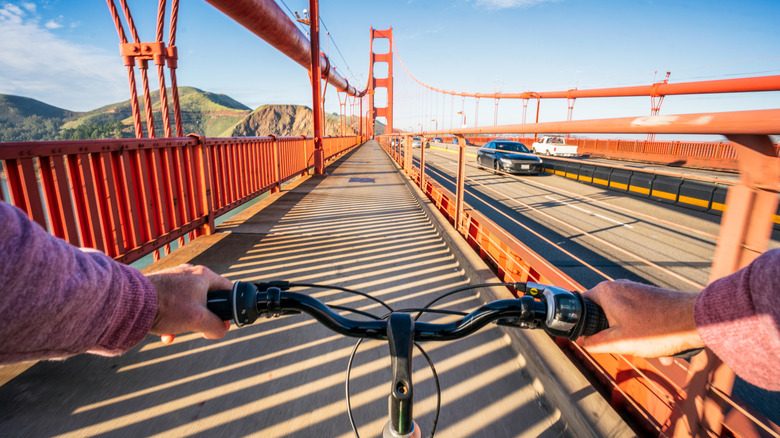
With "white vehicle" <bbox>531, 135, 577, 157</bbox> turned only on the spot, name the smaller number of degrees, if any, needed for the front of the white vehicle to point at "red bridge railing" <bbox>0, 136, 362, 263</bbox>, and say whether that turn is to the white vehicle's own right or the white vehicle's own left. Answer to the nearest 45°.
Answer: approximately 135° to the white vehicle's own left

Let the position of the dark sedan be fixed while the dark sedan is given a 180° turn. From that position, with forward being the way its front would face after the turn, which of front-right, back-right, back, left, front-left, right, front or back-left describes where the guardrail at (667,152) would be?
right

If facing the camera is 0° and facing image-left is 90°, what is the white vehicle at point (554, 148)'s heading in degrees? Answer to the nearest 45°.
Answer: approximately 135°

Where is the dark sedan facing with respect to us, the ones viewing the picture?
facing the viewer and to the right of the viewer

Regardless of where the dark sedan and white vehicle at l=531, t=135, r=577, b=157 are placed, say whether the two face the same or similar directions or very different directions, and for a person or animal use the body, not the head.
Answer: very different directions

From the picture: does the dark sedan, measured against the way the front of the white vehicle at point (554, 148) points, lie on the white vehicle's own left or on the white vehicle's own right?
on the white vehicle's own left

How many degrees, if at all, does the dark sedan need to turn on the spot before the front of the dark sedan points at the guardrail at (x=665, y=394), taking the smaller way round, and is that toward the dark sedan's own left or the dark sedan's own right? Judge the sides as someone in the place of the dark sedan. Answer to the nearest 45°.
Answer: approximately 45° to the dark sedan's own right

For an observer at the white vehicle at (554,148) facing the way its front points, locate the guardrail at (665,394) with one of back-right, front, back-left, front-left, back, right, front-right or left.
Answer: back-left

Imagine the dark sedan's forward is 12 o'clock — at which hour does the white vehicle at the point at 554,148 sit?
The white vehicle is roughly at 8 o'clock from the dark sedan.

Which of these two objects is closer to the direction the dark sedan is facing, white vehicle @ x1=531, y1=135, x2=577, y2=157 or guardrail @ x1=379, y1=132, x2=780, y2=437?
the guardrail
